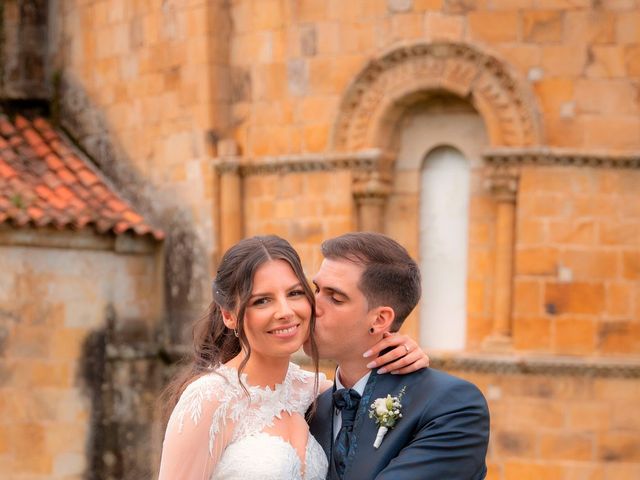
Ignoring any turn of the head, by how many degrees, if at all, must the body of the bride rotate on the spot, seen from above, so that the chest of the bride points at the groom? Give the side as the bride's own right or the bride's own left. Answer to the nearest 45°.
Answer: approximately 45° to the bride's own left

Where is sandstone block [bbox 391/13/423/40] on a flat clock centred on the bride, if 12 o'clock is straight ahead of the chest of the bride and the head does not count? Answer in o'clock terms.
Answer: The sandstone block is roughly at 8 o'clock from the bride.

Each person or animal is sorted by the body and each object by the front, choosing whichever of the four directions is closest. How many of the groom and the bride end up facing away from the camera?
0

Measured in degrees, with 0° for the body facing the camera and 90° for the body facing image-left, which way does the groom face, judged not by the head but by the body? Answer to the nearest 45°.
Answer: approximately 45°

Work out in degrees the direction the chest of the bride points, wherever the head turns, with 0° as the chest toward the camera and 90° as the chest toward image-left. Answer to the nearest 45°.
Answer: approximately 315°

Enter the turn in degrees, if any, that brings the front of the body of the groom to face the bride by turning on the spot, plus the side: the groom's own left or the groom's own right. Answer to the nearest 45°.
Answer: approximately 45° to the groom's own right

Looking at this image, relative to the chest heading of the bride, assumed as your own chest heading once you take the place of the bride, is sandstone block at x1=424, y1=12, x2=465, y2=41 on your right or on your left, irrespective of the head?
on your left

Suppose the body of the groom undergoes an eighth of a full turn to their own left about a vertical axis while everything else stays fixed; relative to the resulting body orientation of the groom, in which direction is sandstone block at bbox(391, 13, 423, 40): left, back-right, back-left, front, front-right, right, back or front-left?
back

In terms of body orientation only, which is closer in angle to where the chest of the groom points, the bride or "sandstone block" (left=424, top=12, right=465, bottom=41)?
the bride
